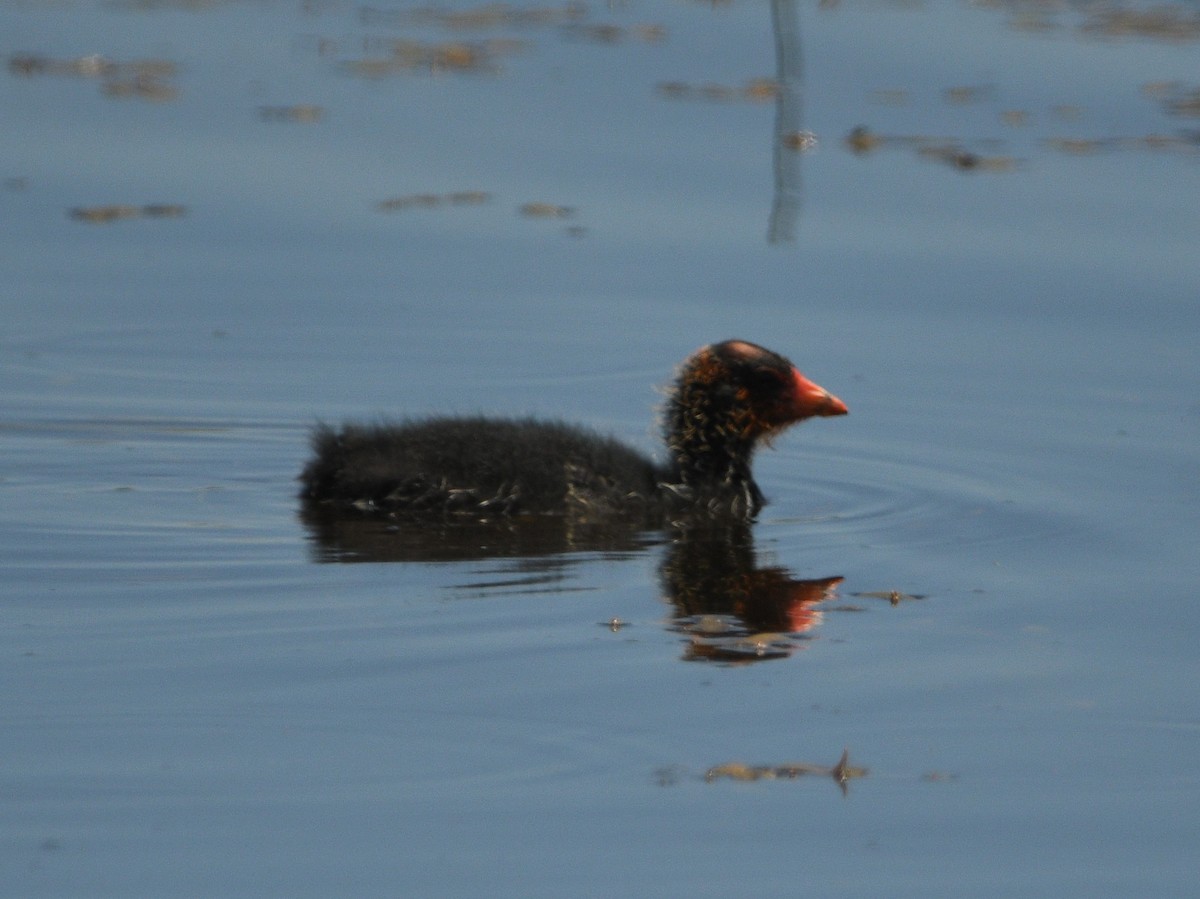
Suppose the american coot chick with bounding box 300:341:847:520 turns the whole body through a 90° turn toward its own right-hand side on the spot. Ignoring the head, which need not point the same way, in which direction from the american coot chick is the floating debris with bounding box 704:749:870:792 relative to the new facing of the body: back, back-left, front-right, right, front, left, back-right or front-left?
front

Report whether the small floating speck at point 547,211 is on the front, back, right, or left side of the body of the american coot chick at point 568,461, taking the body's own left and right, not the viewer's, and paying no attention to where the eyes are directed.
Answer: left

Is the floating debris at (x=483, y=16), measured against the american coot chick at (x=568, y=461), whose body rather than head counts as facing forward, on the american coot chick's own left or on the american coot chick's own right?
on the american coot chick's own left

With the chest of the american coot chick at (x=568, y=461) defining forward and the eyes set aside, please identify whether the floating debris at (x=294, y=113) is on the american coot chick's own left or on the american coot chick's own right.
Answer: on the american coot chick's own left

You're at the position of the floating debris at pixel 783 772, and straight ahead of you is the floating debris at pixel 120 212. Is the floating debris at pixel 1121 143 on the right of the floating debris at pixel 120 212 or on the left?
right

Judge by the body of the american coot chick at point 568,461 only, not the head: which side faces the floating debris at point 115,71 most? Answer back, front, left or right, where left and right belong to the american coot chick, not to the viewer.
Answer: left

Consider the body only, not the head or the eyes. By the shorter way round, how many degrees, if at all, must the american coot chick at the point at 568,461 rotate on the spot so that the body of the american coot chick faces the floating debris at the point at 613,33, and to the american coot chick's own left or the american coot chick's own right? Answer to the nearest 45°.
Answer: approximately 90° to the american coot chick's own left

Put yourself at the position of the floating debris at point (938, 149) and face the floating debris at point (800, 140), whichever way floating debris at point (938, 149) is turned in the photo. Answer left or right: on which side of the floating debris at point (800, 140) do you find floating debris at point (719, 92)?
right

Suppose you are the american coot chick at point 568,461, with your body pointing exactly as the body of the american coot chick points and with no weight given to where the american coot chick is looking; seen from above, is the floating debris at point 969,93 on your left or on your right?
on your left

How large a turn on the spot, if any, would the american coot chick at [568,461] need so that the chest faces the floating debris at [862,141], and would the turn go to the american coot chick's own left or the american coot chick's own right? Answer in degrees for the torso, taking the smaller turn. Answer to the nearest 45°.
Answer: approximately 90° to the american coot chick's own left

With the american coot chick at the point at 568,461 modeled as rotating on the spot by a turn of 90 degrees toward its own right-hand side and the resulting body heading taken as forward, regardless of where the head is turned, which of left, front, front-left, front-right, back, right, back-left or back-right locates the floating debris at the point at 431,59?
back

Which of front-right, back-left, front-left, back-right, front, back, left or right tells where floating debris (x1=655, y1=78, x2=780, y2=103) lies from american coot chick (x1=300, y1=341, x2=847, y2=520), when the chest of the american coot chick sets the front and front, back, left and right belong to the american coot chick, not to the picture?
left

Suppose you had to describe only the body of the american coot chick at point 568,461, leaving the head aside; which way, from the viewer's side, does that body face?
to the viewer's right

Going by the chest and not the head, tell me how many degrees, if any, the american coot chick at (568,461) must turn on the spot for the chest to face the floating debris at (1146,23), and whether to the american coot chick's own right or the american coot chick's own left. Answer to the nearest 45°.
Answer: approximately 45° to the american coot chick's own left
